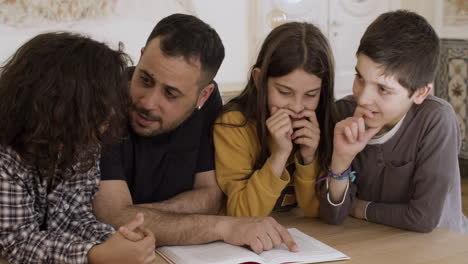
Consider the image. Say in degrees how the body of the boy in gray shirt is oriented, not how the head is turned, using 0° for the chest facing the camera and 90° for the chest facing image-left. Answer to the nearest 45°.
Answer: approximately 45°

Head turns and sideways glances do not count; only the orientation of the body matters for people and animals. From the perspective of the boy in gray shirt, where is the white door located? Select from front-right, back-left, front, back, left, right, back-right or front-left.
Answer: back-right

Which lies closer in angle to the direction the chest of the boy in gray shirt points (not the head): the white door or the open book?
the open book

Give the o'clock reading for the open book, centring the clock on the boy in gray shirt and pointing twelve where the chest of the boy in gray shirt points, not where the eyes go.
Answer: The open book is roughly at 12 o'clock from the boy in gray shirt.

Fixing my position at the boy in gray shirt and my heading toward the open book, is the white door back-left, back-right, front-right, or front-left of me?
back-right
